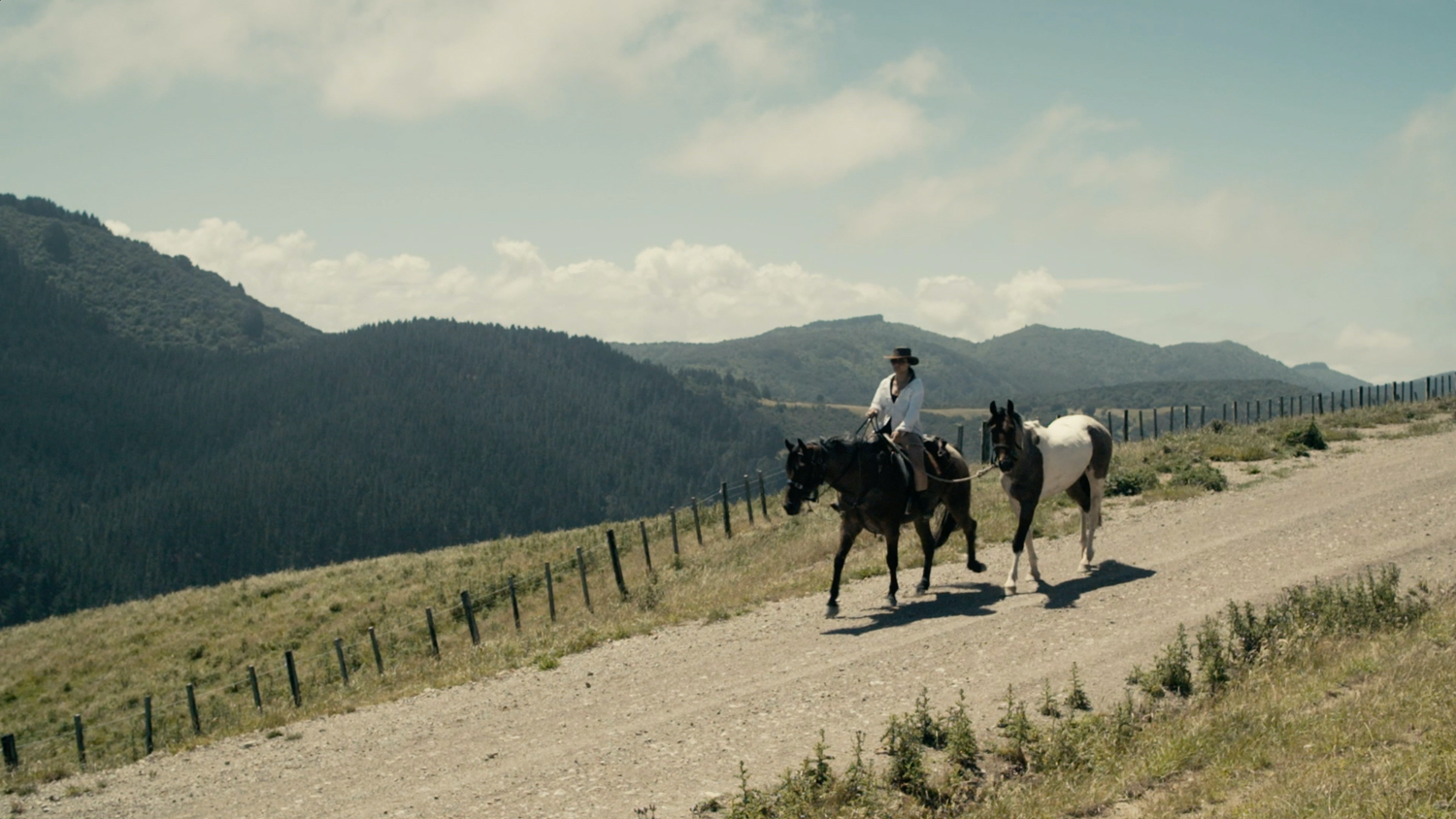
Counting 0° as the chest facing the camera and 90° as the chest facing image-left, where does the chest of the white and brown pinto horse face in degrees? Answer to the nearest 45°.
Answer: approximately 45°

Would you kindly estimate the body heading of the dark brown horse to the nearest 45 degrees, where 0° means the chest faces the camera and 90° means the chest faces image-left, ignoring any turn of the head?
approximately 45°

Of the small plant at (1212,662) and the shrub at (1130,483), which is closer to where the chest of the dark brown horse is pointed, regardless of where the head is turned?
the small plant

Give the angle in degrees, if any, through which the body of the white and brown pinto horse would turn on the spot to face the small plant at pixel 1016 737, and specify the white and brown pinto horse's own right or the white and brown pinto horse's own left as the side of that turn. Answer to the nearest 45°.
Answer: approximately 45° to the white and brown pinto horse's own left

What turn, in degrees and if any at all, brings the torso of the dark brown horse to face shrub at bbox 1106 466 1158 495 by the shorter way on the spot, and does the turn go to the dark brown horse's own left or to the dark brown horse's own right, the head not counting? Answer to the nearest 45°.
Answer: approximately 180°

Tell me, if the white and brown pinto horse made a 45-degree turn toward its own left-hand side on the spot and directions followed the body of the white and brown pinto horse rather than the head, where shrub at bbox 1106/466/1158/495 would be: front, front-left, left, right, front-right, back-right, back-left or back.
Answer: back

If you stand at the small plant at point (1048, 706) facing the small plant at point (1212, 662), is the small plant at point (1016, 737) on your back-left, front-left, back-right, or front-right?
back-right
